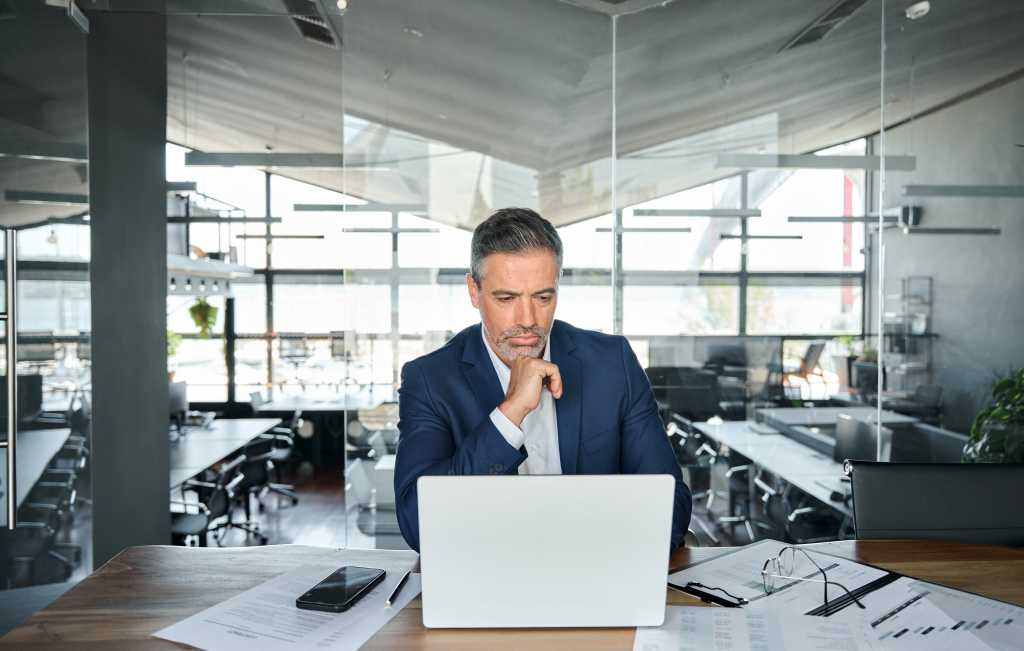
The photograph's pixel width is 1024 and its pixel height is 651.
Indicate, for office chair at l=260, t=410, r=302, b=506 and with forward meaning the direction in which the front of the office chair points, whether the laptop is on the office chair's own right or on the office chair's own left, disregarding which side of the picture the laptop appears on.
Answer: on the office chair's own left

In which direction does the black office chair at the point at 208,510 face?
to the viewer's left

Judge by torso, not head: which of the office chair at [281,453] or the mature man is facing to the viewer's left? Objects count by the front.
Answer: the office chair

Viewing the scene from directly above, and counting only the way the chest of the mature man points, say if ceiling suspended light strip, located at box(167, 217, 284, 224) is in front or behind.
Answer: behind

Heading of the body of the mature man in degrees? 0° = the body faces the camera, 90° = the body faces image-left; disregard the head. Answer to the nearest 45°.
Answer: approximately 0°

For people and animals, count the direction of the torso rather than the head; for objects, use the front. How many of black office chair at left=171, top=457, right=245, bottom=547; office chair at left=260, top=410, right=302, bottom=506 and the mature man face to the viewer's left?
2

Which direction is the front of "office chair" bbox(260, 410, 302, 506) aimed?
to the viewer's left

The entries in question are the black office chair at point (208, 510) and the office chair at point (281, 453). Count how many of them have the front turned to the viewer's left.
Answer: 2

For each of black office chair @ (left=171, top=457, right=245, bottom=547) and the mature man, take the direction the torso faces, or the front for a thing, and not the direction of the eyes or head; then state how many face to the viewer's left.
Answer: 1

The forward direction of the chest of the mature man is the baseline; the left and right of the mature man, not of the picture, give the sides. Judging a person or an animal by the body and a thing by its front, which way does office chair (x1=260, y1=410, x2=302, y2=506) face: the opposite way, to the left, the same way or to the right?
to the right

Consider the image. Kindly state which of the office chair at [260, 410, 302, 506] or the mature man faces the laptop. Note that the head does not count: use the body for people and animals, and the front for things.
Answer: the mature man
